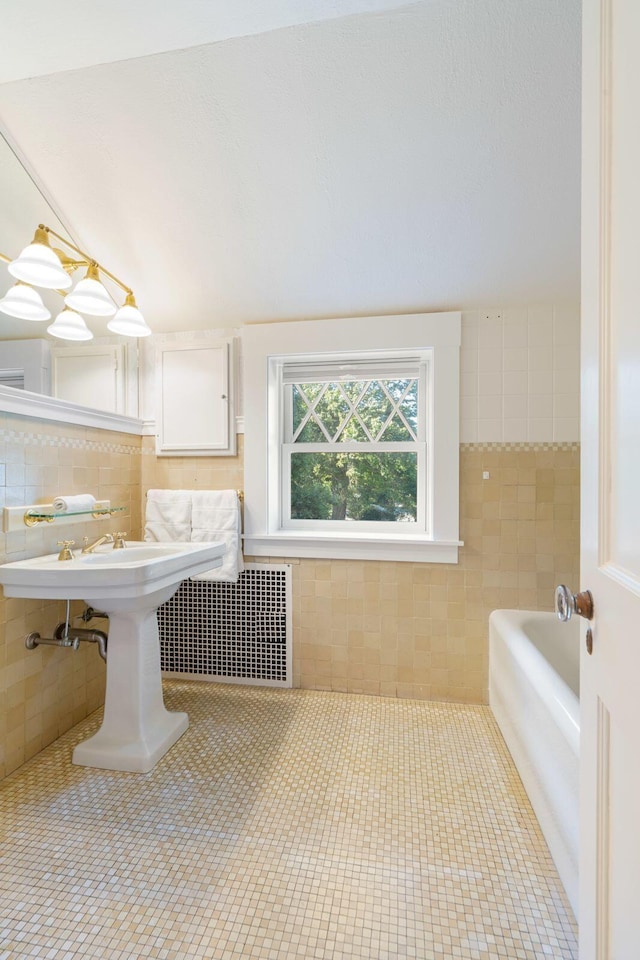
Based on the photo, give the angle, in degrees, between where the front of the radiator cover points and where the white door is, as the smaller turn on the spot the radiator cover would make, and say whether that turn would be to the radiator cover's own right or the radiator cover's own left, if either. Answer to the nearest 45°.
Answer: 0° — it already faces it

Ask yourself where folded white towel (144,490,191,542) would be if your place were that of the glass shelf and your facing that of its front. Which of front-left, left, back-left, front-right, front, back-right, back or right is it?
left
